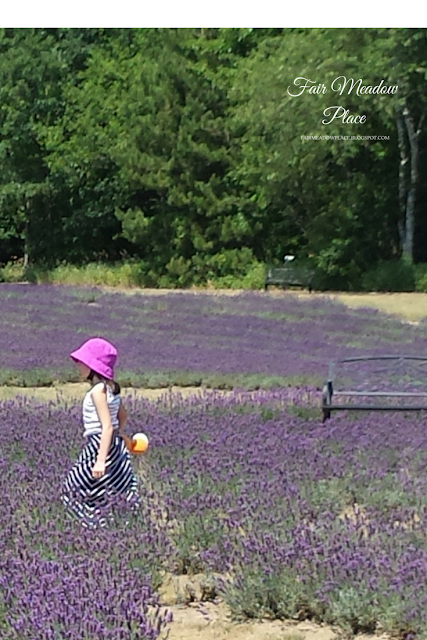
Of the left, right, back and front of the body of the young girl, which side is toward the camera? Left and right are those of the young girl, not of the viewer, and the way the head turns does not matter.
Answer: left

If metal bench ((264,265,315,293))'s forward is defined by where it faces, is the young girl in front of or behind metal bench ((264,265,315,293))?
in front

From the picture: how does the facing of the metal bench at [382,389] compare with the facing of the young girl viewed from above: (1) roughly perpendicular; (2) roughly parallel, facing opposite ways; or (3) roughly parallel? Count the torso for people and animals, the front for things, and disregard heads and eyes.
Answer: roughly perpendicular
